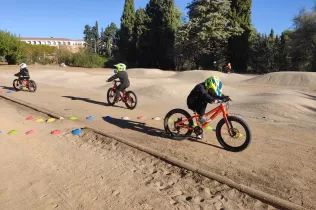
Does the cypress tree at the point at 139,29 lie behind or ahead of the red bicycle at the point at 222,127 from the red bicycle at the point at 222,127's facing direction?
behind

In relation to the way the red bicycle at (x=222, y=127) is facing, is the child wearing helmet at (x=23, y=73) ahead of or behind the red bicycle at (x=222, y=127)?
behind

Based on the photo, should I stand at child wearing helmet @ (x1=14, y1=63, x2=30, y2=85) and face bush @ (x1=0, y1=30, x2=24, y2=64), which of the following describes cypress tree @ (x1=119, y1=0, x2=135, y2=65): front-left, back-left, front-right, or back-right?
front-right

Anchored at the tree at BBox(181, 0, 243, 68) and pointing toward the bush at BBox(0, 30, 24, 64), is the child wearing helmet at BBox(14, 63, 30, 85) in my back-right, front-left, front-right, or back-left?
front-left

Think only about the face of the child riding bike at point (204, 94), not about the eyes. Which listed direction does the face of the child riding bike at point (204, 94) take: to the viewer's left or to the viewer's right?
to the viewer's right

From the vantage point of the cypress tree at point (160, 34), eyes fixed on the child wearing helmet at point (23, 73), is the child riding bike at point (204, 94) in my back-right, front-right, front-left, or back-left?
front-left

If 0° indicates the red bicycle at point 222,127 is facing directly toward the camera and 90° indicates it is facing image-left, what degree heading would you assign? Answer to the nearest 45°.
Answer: approximately 315°

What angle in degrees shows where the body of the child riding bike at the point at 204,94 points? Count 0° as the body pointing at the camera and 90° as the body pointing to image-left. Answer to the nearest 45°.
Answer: approximately 315°

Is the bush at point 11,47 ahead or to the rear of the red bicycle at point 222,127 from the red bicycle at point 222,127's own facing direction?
to the rear

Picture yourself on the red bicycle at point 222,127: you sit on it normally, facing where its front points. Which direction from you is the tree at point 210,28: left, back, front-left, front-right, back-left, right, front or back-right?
back-left
